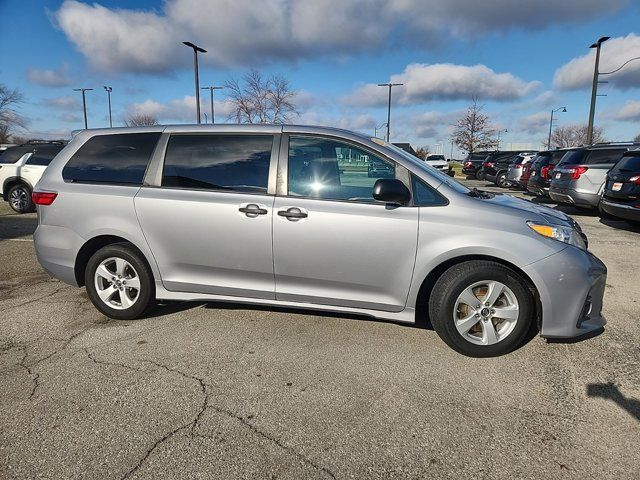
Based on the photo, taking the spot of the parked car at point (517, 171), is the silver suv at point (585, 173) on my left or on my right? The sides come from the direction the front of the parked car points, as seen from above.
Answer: on my right

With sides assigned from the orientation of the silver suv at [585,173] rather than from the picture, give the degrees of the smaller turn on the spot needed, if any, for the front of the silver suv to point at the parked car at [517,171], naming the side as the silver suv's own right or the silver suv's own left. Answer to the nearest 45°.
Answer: approximately 45° to the silver suv's own left

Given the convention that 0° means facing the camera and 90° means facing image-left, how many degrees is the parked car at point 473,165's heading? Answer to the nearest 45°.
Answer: approximately 225°

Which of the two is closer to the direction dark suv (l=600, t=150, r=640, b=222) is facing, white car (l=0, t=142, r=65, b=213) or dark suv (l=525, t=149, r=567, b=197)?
the dark suv

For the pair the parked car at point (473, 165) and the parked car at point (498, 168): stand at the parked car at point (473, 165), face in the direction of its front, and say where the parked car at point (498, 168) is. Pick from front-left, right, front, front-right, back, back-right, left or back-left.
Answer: back-right

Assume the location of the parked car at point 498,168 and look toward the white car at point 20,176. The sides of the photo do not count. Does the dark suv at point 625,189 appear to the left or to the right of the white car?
left

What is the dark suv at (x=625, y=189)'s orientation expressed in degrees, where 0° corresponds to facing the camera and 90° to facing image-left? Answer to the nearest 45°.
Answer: approximately 225°

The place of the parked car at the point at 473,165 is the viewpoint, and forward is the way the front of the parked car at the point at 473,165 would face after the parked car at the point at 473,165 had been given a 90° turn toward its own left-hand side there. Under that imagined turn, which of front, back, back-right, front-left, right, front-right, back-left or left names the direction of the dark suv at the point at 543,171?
back-left

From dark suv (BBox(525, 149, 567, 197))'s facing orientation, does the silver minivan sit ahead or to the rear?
to the rear

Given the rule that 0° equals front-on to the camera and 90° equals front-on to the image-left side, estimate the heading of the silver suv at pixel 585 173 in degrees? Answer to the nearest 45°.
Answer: approximately 225°

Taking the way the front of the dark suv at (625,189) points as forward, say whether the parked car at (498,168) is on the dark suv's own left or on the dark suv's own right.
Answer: on the dark suv's own left
